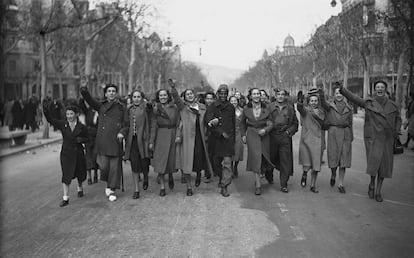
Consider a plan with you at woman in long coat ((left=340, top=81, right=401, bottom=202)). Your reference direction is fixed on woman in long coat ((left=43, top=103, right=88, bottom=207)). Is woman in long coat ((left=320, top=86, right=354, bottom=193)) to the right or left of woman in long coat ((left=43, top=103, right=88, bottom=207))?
right

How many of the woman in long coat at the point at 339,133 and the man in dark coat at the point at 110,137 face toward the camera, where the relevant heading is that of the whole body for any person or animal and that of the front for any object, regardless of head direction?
2

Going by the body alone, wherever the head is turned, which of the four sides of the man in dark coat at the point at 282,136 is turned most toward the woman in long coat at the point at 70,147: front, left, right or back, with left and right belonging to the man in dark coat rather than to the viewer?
right

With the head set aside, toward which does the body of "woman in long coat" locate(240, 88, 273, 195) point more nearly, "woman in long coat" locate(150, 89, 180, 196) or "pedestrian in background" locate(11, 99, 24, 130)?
the woman in long coat

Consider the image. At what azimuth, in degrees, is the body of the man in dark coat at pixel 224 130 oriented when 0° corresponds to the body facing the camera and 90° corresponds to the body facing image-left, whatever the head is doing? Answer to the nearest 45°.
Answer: approximately 0°

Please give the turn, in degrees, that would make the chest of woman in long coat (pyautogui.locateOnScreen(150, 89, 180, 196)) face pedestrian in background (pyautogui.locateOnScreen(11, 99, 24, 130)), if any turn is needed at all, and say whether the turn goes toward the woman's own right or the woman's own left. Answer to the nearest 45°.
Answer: approximately 135° to the woman's own right

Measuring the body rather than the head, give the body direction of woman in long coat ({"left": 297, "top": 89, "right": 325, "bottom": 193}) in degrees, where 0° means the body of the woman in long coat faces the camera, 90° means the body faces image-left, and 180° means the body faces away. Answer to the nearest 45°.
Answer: approximately 0°

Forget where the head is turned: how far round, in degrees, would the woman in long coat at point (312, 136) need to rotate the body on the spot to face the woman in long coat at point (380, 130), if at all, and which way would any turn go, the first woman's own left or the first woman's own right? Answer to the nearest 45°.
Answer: approximately 45° to the first woman's own left

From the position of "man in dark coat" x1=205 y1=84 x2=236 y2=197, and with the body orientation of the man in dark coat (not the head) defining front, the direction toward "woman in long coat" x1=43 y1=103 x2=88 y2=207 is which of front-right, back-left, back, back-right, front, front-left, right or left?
right

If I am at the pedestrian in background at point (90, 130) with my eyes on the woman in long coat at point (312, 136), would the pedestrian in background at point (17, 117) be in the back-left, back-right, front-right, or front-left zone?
back-left

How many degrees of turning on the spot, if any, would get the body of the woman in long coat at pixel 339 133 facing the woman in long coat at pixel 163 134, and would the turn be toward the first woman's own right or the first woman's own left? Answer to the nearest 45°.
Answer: approximately 90° to the first woman's own right

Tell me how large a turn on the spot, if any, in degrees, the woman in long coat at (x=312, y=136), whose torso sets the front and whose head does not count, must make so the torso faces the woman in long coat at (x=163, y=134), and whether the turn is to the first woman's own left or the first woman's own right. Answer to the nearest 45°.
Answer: approximately 90° to the first woman's own right
